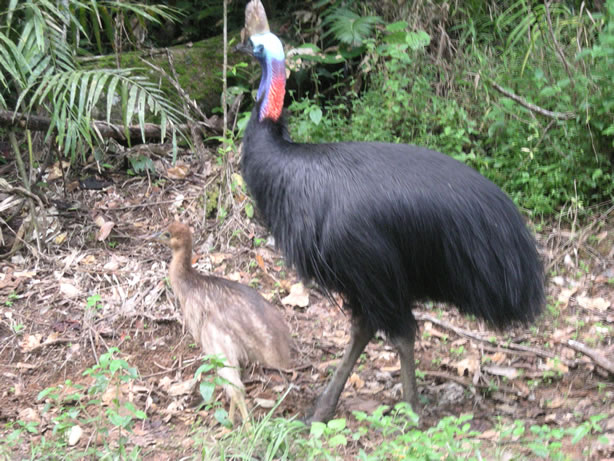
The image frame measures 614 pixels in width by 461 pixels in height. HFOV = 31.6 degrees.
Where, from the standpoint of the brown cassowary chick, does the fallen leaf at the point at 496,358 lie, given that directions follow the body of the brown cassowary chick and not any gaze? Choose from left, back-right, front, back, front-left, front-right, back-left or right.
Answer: back

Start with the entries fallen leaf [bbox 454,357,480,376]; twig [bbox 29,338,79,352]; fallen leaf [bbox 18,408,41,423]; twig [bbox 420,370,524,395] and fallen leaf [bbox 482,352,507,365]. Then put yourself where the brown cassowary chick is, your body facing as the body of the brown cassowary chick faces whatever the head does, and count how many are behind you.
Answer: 3

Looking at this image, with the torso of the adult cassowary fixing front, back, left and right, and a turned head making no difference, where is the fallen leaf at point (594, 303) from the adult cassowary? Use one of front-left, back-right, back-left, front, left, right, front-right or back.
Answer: back-right

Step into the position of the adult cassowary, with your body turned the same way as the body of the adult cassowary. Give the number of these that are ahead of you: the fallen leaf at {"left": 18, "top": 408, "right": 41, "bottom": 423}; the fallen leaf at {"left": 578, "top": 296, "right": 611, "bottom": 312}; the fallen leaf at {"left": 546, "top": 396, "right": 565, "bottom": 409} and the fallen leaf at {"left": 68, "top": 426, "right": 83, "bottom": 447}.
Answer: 2

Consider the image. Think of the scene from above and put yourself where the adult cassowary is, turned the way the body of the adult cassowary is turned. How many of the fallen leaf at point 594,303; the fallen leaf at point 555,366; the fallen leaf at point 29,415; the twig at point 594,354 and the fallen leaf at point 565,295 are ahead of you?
1

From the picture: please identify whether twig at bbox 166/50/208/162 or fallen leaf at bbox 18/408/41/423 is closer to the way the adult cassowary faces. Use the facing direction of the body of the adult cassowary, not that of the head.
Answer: the fallen leaf

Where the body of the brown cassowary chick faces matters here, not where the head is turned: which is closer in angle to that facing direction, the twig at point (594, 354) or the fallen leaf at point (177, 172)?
the fallen leaf

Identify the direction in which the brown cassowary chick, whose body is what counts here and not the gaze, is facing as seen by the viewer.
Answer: to the viewer's left

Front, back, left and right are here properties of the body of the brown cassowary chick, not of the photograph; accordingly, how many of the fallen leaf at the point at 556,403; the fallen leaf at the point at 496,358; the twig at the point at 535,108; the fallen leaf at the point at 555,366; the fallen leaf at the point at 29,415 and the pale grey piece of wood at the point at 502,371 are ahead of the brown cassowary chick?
1

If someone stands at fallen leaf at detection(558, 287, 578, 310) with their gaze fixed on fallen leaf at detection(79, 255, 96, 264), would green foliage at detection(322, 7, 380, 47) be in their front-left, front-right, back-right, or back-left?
front-right

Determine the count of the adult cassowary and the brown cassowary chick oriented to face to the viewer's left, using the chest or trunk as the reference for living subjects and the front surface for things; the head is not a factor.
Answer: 2

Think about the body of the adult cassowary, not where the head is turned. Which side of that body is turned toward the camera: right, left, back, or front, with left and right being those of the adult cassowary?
left

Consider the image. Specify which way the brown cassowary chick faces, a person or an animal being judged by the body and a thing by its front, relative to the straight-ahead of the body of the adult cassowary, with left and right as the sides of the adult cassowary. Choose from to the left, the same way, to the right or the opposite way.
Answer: the same way

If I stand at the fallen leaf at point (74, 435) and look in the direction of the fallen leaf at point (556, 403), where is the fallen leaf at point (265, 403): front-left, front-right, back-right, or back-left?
front-left
